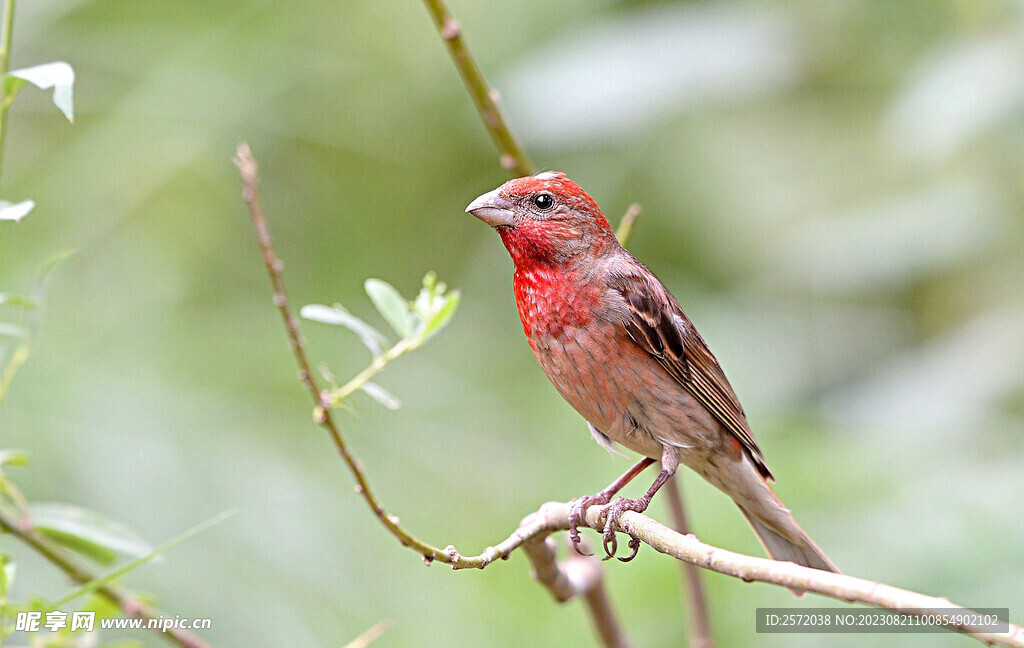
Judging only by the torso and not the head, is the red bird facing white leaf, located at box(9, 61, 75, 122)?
no

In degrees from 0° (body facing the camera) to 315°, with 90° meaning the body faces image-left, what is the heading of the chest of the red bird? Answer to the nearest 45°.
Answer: approximately 90°

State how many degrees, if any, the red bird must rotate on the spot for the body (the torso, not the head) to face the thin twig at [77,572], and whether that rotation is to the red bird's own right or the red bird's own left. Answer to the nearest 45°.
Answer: approximately 45° to the red bird's own right
